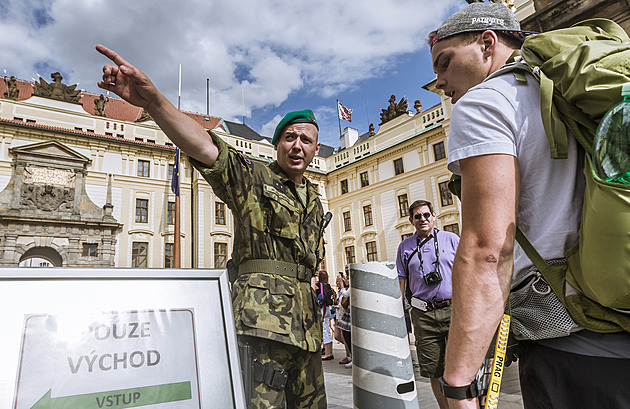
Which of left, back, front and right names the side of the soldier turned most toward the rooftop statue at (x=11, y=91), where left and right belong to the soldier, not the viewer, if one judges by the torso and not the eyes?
back

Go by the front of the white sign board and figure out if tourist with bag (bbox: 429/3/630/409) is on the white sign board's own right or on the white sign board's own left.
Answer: on the white sign board's own left

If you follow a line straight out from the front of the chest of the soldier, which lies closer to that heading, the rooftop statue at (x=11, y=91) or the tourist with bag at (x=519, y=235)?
the tourist with bag

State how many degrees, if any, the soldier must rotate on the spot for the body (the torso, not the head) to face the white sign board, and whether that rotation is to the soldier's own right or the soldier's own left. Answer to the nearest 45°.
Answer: approximately 90° to the soldier's own right

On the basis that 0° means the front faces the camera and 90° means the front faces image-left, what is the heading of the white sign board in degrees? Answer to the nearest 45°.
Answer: approximately 0°

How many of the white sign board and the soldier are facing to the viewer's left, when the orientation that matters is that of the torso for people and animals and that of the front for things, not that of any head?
0

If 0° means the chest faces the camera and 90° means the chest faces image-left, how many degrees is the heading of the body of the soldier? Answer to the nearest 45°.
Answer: approximately 315°

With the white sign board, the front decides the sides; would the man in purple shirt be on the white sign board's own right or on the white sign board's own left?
on the white sign board's own left

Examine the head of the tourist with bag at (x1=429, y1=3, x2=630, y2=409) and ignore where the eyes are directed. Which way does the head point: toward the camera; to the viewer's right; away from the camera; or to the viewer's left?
to the viewer's left
